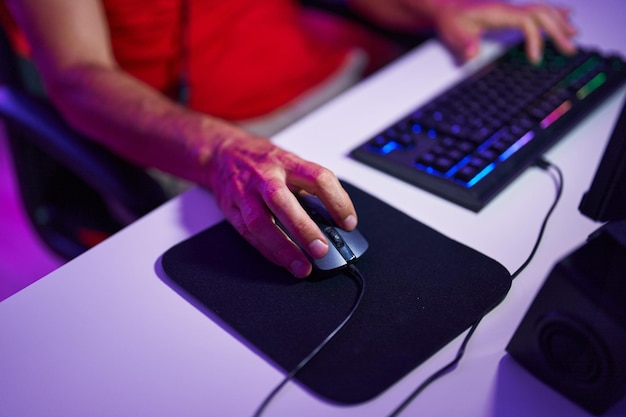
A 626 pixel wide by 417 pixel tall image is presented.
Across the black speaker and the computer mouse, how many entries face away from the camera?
0

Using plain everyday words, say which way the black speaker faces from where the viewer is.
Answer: facing the viewer and to the left of the viewer

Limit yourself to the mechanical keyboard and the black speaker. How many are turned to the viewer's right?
0

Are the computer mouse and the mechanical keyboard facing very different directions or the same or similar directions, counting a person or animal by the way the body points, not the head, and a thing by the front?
very different directions

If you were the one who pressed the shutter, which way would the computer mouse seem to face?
facing the viewer and to the right of the viewer

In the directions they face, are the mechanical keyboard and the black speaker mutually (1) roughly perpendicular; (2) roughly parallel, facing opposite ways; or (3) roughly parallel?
roughly perpendicular

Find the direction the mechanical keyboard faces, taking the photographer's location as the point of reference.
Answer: facing away from the viewer and to the left of the viewer
